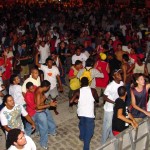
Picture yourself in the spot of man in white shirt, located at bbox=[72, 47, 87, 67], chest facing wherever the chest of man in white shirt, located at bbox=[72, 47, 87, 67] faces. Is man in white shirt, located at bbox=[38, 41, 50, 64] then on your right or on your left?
on your right

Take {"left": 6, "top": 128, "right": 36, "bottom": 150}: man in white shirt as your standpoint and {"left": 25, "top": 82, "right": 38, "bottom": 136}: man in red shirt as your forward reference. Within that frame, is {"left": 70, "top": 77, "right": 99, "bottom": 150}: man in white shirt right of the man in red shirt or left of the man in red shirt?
right

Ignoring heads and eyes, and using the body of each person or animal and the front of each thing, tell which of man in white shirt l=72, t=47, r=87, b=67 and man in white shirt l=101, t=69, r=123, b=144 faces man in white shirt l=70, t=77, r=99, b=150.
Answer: man in white shirt l=72, t=47, r=87, b=67

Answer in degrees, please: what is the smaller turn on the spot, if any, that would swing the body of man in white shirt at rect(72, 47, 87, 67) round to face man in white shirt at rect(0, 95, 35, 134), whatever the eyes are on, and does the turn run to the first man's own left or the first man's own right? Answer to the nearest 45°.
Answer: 0° — they already face them

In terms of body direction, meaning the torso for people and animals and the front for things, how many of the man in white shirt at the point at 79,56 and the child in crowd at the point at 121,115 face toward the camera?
1

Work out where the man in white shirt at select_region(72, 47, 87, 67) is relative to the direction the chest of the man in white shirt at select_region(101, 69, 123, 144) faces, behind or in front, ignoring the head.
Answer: behind

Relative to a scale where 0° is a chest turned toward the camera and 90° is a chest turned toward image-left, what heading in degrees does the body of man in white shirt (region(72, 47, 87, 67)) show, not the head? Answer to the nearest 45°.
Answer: approximately 0°

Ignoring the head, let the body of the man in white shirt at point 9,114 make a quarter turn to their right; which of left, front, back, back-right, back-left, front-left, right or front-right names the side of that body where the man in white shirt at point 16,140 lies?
front-left

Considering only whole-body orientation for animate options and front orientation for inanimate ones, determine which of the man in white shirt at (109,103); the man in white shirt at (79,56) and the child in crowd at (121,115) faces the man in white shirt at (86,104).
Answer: the man in white shirt at (79,56)

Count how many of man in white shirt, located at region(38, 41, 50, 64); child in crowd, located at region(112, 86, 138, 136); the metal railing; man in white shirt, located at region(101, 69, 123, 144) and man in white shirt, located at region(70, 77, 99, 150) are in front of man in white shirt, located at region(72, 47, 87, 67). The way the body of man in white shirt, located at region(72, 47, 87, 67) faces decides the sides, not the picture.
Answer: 4

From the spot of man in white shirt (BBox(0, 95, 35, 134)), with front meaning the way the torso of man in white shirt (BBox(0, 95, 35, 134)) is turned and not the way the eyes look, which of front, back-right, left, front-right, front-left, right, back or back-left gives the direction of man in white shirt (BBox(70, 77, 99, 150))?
front-left

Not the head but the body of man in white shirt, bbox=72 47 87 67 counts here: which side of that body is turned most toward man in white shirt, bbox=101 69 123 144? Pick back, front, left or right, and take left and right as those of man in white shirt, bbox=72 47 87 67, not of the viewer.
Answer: front
